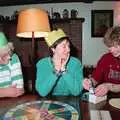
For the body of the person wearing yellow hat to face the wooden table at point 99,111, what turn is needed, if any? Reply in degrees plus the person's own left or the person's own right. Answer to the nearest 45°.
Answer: approximately 45° to the person's own left

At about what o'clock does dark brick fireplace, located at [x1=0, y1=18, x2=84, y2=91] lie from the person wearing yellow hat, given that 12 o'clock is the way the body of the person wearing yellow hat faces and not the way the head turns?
The dark brick fireplace is roughly at 6 o'clock from the person wearing yellow hat.

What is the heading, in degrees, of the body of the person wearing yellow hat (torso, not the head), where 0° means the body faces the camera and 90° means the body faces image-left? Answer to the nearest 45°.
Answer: approximately 0°

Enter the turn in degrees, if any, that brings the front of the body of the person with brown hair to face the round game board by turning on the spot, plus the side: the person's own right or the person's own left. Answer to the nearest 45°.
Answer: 0° — they already face it

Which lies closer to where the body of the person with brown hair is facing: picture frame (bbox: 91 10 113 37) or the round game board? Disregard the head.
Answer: the round game board

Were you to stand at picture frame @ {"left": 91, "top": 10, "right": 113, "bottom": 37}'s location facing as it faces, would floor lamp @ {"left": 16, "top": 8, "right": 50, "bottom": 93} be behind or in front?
in front

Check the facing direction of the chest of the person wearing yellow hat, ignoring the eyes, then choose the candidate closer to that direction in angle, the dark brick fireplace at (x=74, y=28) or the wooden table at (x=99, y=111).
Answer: the wooden table

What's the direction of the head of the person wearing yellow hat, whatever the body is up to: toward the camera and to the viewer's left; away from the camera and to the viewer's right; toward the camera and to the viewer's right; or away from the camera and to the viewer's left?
toward the camera and to the viewer's right
